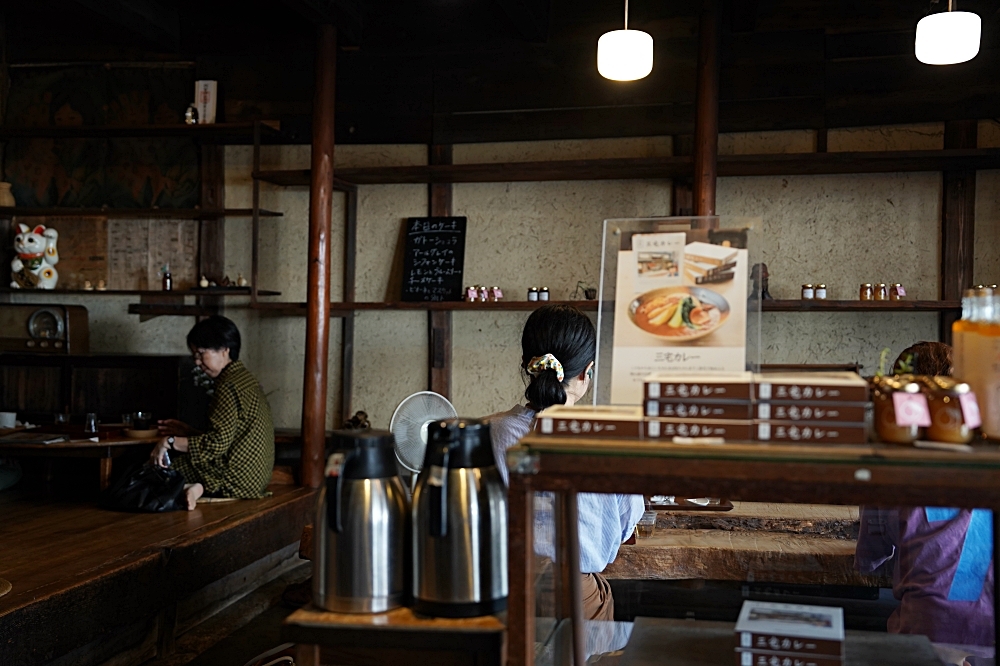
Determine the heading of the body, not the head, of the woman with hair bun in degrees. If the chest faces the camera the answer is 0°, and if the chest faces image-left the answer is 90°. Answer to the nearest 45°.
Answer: approximately 225°

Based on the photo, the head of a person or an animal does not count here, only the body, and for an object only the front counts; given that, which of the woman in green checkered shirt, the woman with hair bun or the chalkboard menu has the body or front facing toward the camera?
the chalkboard menu

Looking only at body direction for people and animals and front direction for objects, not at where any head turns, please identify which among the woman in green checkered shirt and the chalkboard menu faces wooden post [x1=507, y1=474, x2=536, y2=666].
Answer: the chalkboard menu

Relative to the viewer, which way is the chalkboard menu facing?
toward the camera

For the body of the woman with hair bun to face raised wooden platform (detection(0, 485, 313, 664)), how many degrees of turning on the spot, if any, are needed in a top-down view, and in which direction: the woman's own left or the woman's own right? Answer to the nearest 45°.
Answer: approximately 90° to the woman's own left

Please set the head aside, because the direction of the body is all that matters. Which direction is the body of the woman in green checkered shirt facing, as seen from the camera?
to the viewer's left

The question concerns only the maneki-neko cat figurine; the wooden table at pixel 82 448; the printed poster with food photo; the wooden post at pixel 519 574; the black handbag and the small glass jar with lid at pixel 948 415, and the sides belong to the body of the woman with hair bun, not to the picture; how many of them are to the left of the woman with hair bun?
3

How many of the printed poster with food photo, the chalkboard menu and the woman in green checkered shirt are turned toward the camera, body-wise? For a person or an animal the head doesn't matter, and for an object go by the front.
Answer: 2

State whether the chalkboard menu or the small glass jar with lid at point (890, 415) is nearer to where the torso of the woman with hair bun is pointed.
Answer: the chalkboard menu

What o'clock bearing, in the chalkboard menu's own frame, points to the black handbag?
The black handbag is roughly at 2 o'clock from the chalkboard menu.

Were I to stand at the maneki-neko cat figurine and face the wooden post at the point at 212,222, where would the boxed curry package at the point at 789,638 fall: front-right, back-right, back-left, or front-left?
front-right

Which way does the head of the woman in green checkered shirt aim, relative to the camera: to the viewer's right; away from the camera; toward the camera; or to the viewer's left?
to the viewer's left

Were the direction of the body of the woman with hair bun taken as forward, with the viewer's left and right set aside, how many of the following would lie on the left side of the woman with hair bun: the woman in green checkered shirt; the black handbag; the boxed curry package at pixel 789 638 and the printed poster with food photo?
2

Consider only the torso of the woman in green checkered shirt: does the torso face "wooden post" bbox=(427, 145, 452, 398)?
no

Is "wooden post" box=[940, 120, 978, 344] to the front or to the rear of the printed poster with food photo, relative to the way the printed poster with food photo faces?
to the rear

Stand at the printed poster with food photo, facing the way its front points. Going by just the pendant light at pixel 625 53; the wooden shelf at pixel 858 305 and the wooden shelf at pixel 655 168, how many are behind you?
3

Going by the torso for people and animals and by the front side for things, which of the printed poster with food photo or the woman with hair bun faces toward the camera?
the printed poster with food photo

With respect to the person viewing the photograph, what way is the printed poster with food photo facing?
facing the viewer

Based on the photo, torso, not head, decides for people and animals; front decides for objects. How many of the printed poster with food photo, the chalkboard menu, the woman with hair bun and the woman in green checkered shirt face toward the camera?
2

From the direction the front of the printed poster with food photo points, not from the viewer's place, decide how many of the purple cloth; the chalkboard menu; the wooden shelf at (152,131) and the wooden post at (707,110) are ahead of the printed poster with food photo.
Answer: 0
